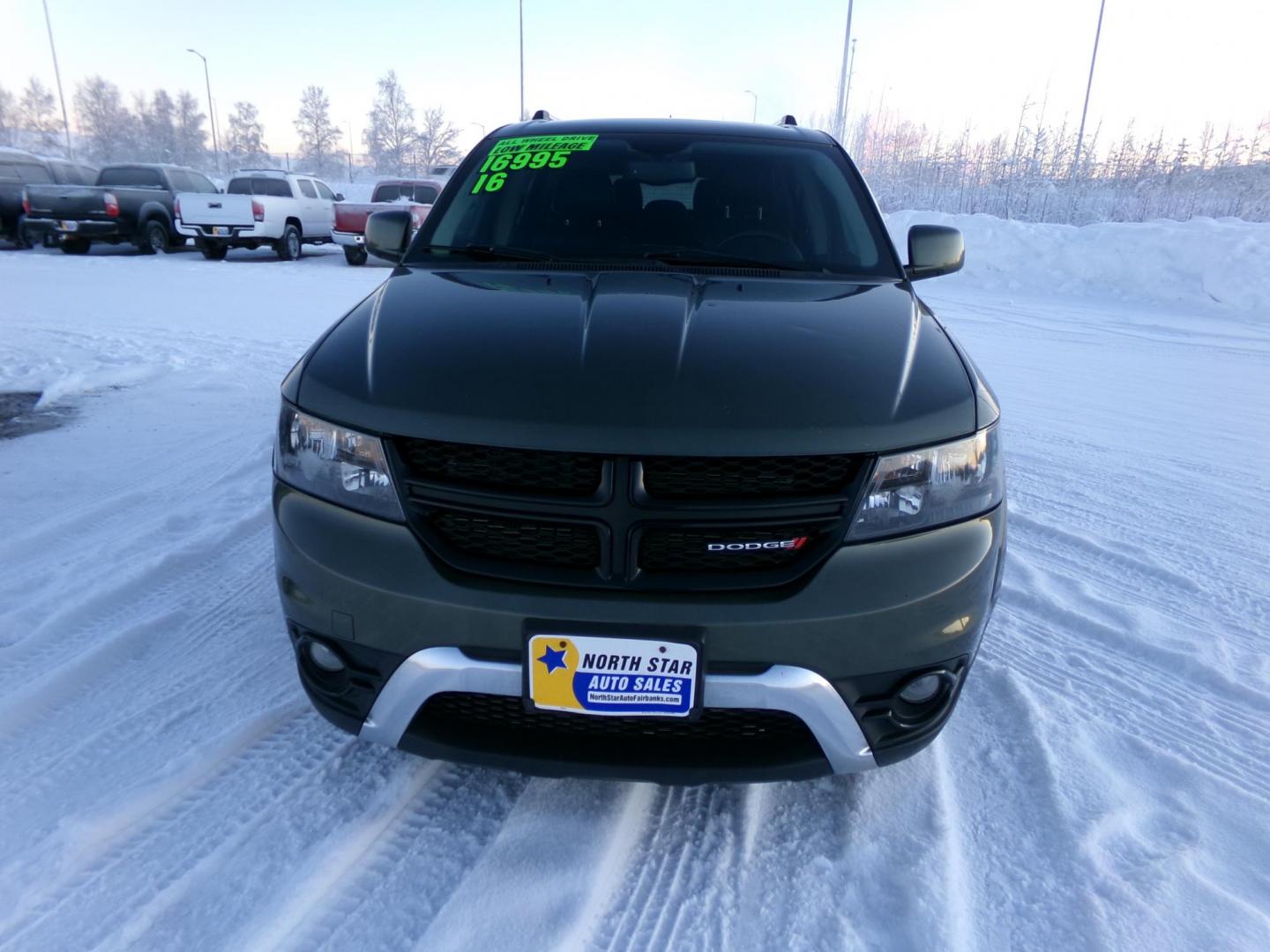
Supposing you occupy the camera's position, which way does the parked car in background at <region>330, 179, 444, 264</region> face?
facing away from the viewer and to the right of the viewer

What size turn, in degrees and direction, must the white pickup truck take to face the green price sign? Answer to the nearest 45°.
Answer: approximately 135° to its right

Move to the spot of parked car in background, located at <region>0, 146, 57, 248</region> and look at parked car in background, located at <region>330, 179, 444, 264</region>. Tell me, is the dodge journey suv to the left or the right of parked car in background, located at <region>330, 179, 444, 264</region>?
right

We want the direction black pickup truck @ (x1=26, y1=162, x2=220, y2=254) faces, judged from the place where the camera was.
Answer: facing away from the viewer and to the right of the viewer

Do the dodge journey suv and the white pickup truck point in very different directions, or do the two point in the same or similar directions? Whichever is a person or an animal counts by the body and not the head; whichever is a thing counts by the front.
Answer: very different directions

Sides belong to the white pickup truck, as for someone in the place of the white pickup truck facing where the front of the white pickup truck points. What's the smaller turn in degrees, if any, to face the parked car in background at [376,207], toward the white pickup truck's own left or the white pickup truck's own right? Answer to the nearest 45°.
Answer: approximately 45° to the white pickup truck's own right

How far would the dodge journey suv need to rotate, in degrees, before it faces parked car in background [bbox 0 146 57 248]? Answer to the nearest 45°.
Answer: approximately 135° to its right

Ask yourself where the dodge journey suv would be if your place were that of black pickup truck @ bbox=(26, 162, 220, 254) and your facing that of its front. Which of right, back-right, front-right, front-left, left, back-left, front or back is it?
back-right

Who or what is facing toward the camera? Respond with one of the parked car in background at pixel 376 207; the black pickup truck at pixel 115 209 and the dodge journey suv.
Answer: the dodge journey suv

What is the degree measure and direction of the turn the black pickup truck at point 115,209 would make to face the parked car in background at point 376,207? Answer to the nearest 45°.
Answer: approximately 90° to its right

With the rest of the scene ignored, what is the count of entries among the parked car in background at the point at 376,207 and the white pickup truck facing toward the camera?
0

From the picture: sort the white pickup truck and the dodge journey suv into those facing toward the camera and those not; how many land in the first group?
1

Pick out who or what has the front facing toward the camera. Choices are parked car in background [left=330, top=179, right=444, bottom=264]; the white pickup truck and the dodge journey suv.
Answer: the dodge journey suv

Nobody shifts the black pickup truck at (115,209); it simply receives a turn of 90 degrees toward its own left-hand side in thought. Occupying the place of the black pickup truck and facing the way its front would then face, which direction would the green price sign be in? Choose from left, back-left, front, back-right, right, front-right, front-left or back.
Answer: back-left

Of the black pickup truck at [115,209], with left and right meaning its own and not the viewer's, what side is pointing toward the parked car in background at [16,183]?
left

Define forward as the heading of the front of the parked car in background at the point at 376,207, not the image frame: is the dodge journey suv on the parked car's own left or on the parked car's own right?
on the parked car's own right
